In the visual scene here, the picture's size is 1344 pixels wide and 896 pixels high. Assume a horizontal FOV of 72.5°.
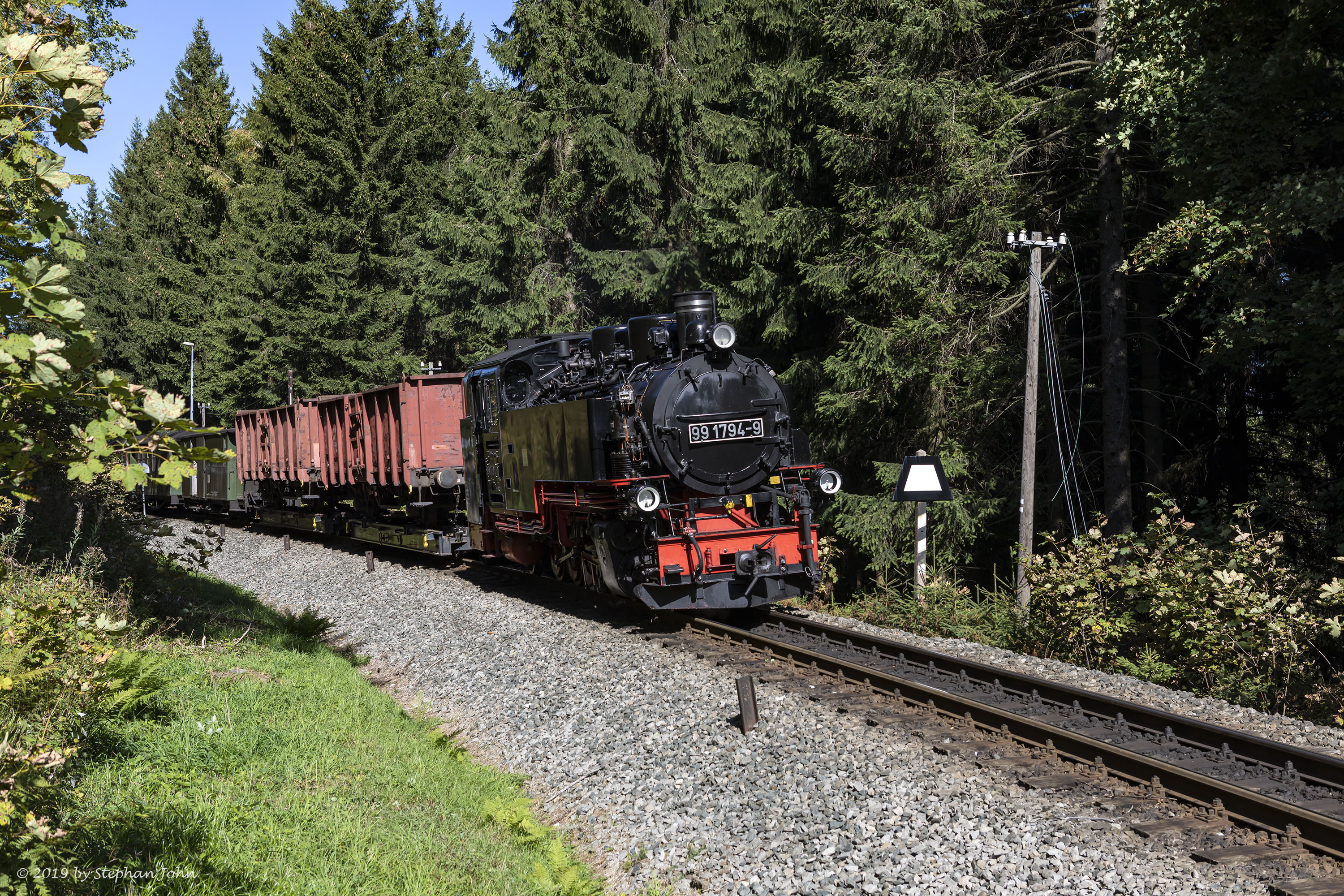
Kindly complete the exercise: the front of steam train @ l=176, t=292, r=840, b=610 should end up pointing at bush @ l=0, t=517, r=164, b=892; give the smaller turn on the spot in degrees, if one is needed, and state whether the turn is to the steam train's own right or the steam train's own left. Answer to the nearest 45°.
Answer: approximately 90° to the steam train's own right

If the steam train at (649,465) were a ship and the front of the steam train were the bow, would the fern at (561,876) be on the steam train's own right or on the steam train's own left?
on the steam train's own right

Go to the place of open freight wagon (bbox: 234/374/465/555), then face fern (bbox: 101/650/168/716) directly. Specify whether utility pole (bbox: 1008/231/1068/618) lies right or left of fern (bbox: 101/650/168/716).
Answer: left

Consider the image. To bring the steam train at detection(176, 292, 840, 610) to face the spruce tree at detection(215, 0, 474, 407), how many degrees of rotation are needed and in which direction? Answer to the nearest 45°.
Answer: approximately 135° to its left

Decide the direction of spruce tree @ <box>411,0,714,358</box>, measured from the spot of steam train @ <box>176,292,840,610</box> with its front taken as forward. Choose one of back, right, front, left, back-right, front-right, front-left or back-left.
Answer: back-left

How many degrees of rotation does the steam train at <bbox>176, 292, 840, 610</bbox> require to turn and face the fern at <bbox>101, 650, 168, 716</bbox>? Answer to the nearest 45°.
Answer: approximately 90° to its right

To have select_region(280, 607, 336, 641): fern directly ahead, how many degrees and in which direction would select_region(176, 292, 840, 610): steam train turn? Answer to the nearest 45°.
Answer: approximately 135° to its right

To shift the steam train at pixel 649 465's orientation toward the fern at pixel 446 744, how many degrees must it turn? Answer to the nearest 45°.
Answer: approximately 90° to its right

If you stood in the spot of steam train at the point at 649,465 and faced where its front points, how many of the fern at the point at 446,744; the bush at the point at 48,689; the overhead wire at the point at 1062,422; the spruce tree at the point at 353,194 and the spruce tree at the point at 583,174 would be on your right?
2

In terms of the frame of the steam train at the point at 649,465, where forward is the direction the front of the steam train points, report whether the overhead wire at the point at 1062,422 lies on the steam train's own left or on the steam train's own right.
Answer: on the steam train's own left

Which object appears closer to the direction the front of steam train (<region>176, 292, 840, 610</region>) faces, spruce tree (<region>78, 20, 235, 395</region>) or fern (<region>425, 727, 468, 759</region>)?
the fern

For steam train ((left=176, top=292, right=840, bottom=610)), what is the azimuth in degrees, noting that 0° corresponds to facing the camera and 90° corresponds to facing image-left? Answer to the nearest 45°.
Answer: approximately 315°

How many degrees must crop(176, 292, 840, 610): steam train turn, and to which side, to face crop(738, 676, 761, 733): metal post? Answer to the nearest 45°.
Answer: approximately 45° to its right

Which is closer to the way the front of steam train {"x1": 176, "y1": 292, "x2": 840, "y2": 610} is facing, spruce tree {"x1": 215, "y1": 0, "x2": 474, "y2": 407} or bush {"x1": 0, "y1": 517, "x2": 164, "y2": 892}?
the bush

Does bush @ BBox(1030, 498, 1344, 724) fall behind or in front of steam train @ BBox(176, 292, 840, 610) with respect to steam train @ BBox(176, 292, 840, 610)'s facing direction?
in front
